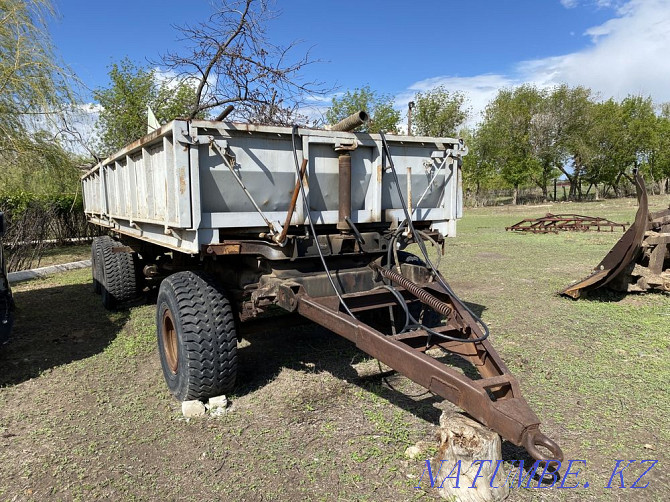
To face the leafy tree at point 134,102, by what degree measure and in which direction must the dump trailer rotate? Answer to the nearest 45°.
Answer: approximately 180°

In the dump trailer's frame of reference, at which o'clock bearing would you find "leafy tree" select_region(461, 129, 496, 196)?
The leafy tree is roughly at 8 o'clock from the dump trailer.

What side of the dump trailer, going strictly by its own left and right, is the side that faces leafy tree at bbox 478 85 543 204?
left

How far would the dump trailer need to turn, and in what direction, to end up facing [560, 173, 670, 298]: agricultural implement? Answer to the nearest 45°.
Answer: approximately 90° to its left

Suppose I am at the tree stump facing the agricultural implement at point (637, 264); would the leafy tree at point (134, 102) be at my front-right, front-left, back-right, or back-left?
front-left

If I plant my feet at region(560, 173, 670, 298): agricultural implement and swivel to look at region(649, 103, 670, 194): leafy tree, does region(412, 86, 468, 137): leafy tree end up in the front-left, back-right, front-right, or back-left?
front-left

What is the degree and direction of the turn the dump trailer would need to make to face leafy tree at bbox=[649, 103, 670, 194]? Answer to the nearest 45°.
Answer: approximately 90° to its left

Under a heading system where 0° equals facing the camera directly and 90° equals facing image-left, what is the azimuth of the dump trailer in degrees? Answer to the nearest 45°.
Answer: approximately 315°

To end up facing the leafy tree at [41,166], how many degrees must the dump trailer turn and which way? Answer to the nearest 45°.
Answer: approximately 180°

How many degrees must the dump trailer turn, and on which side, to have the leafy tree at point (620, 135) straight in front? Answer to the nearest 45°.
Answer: approximately 90° to its left
